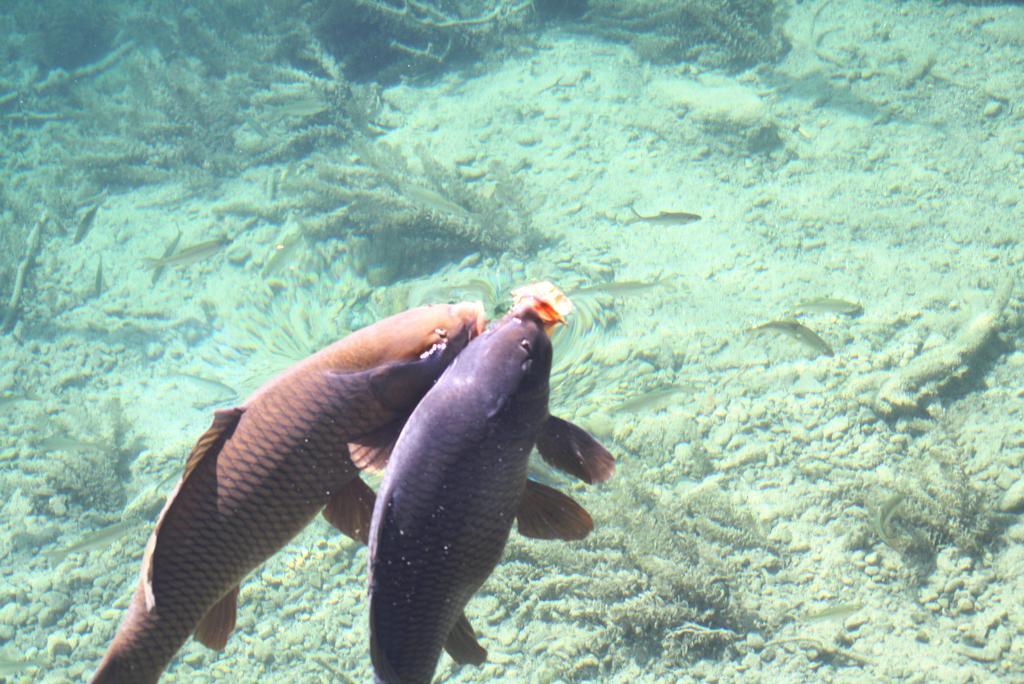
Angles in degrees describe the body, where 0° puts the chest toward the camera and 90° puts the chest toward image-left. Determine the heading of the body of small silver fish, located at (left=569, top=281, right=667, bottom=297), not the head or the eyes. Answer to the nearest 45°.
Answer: approximately 90°

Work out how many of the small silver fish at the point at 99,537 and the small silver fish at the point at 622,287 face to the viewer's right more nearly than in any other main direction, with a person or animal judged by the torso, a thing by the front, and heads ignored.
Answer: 1

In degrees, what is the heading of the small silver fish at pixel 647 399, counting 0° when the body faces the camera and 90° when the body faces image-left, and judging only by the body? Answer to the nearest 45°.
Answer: approximately 90°

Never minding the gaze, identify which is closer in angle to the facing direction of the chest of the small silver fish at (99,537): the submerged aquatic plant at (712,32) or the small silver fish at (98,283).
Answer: the submerged aquatic plant

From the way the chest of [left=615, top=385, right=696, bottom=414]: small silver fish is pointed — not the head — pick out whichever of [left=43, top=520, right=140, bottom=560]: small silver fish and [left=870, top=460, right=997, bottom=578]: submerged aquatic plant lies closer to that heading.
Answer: the small silver fish

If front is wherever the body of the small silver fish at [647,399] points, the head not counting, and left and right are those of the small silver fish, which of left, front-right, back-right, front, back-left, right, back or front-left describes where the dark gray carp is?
left

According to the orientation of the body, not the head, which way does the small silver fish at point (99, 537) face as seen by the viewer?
to the viewer's right
